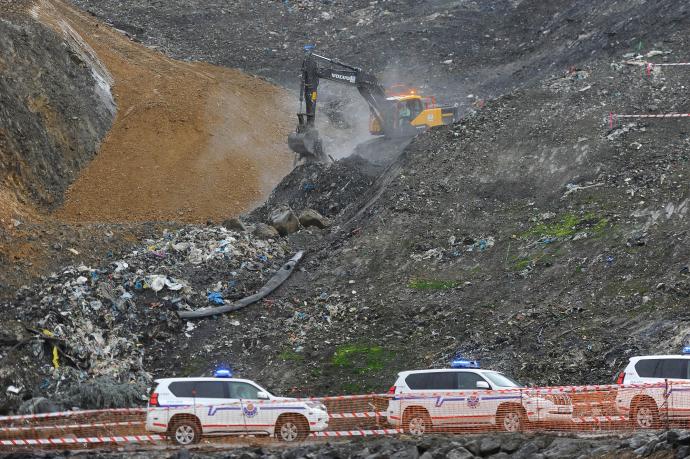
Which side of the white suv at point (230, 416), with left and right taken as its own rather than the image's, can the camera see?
right

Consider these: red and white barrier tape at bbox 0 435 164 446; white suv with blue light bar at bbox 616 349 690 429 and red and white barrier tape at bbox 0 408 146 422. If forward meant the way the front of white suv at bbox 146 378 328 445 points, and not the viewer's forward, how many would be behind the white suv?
2

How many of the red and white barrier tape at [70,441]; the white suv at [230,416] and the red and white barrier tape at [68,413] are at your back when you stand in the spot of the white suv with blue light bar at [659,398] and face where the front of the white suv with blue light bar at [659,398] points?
3

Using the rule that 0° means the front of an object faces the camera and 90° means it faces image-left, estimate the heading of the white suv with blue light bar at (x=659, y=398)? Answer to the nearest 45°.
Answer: approximately 270°

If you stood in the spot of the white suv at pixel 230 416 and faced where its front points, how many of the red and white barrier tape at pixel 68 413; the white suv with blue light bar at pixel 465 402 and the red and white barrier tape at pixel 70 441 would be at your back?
2

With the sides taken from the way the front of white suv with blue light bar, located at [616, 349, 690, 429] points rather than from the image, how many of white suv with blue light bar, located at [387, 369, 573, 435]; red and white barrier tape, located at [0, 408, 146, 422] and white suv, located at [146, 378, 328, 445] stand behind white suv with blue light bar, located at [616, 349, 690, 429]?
3

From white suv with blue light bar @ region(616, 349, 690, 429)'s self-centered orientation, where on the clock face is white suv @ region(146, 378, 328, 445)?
The white suv is roughly at 6 o'clock from the white suv with blue light bar.

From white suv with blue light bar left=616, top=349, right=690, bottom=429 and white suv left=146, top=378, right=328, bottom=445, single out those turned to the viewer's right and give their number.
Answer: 2

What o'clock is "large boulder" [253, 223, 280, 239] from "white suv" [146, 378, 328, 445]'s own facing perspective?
The large boulder is roughly at 9 o'clock from the white suv.

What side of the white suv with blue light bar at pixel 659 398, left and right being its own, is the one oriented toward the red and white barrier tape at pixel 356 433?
back

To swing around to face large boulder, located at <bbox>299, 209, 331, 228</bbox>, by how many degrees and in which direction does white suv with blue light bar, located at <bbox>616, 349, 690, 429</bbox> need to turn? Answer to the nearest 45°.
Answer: approximately 135° to its left

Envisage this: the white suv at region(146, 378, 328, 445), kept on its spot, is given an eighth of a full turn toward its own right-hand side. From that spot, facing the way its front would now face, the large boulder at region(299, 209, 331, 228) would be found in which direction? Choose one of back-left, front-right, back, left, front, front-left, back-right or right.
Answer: back-left

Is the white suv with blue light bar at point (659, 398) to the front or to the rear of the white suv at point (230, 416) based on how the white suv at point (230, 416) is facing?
to the front

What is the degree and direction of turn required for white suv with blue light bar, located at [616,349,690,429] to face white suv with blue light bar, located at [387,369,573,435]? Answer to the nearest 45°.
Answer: approximately 180°

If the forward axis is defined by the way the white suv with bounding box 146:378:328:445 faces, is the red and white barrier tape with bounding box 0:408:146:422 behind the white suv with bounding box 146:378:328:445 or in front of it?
behind
